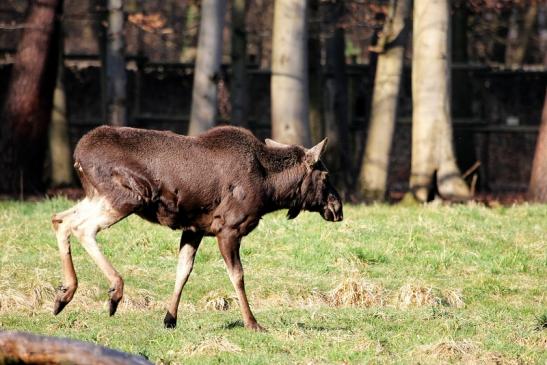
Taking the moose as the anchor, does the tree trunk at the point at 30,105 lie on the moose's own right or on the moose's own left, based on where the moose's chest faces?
on the moose's own left

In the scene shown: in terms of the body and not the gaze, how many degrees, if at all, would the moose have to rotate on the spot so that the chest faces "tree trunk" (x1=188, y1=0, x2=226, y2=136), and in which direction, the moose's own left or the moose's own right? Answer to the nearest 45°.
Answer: approximately 90° to the moose's own left

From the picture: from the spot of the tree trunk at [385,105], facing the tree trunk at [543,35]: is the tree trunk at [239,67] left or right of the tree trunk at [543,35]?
left

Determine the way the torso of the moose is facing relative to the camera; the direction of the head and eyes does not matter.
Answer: to the viewer's right

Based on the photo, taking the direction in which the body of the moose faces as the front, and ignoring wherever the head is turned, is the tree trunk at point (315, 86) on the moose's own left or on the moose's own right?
on the moose's own left

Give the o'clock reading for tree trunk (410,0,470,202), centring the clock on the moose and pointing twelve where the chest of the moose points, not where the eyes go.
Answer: The tree trunk is roughly at 10 o'clock from the moose.

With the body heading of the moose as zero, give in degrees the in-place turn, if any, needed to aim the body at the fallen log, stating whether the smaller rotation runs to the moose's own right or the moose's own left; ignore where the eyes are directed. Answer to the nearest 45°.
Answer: approximately 90° to the moose's own right
